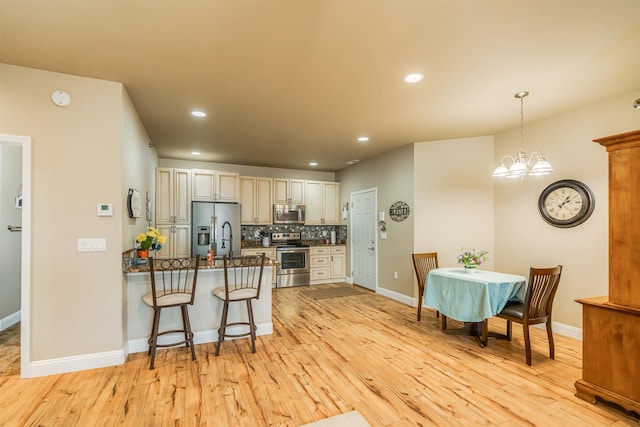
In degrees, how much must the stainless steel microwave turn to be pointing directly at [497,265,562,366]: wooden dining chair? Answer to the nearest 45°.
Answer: approximately 45° to its left

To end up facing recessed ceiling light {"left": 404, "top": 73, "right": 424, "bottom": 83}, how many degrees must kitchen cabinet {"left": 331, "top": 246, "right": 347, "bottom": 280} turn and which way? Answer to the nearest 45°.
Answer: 0° — it already faces it

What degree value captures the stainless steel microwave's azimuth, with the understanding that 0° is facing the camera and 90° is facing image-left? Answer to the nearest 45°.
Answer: approximately 0°

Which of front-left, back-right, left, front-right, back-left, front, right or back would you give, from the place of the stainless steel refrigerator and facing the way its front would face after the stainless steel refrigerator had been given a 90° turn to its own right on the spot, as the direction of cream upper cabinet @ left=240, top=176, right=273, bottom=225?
back-right

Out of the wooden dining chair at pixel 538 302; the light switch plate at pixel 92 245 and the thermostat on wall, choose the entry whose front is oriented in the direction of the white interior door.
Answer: the wooden dining chair

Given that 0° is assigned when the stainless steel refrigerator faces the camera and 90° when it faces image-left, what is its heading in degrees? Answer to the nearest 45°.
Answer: approximately 0°

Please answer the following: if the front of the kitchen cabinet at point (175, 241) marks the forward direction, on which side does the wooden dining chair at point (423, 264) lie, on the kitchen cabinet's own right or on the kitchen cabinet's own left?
on the kitchen cabinet's own left

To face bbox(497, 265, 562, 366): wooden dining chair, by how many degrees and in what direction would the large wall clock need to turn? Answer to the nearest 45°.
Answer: approximately 45° to its left
